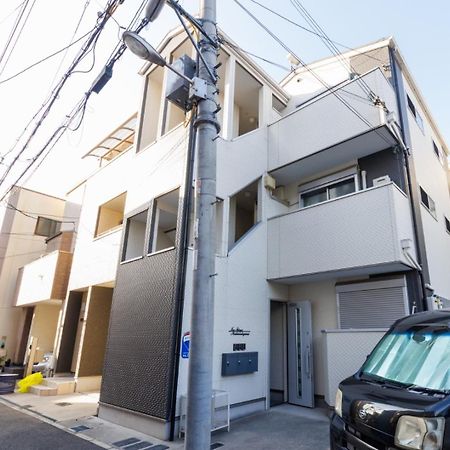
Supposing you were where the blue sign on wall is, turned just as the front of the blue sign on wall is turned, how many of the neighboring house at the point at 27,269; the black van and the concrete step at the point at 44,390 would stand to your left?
1

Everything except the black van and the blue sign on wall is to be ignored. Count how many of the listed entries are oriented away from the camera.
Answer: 0

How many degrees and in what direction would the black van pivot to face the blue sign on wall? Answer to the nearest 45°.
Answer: approximately 90° to its right

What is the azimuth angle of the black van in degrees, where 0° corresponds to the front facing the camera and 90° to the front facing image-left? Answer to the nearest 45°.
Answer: approximately 45°

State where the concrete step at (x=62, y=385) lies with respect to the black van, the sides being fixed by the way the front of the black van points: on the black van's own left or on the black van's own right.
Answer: on the black van's own right

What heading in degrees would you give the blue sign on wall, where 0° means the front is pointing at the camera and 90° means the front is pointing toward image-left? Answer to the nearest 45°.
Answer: approximately 45°

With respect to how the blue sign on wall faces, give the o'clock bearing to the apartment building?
The apartment building is roughly at 6 o'clock from the blue sign on wall.

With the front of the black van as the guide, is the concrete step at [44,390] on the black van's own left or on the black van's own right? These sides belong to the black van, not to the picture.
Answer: on the black van's own right

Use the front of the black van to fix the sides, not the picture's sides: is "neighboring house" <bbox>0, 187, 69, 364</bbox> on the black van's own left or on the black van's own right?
on the black van's own right

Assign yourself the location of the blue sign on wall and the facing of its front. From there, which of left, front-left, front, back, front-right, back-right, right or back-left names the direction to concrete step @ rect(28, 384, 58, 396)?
right

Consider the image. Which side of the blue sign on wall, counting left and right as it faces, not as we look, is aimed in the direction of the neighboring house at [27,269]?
right

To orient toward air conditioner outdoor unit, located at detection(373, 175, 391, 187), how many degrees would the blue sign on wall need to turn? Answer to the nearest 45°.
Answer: approximately 135° to its left
